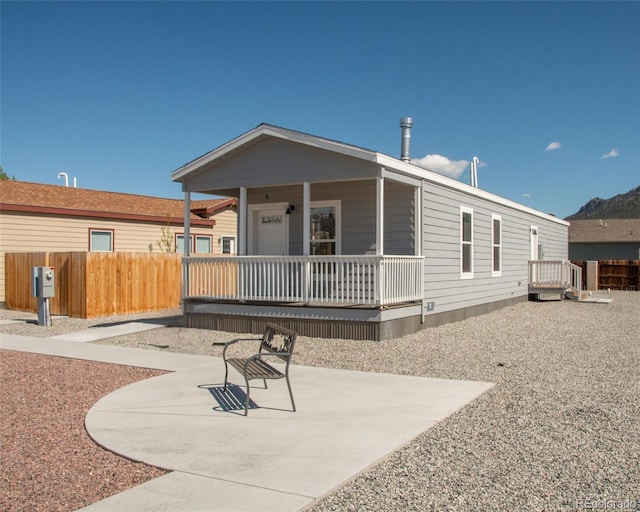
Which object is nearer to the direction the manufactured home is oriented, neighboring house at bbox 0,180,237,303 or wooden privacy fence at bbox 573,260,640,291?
the neighboring house

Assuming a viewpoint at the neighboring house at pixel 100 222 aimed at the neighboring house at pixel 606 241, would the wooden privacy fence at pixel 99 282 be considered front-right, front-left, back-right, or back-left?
back-right

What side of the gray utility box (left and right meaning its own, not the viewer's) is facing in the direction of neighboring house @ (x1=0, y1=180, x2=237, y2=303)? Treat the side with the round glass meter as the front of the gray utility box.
back

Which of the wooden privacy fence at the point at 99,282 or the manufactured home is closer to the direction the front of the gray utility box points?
the manufactured home

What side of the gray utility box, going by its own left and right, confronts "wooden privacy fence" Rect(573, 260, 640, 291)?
left
